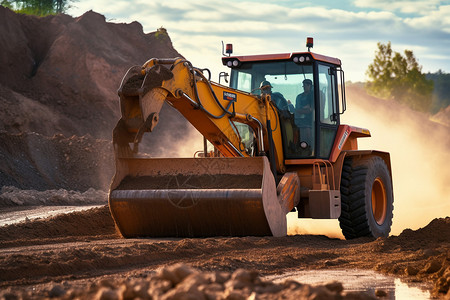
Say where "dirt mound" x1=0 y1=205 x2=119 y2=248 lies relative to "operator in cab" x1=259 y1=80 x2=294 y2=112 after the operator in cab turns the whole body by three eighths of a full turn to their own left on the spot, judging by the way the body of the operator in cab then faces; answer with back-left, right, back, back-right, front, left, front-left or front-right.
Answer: back

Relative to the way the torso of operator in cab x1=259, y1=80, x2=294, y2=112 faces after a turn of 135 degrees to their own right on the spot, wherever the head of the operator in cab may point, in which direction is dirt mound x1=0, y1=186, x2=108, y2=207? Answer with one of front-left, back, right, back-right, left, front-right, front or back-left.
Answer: front-left

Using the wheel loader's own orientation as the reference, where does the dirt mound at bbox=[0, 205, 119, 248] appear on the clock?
The dirt mound is roughly at 2 o'clock from the wheel loader.

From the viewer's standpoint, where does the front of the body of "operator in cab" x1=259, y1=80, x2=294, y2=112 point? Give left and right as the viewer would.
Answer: facing the viewer and to the left of the viewer

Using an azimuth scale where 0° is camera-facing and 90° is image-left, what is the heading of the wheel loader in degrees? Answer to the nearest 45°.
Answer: approximately 45°

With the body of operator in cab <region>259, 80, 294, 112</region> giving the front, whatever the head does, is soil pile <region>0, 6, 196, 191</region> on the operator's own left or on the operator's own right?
on the operator's own right
